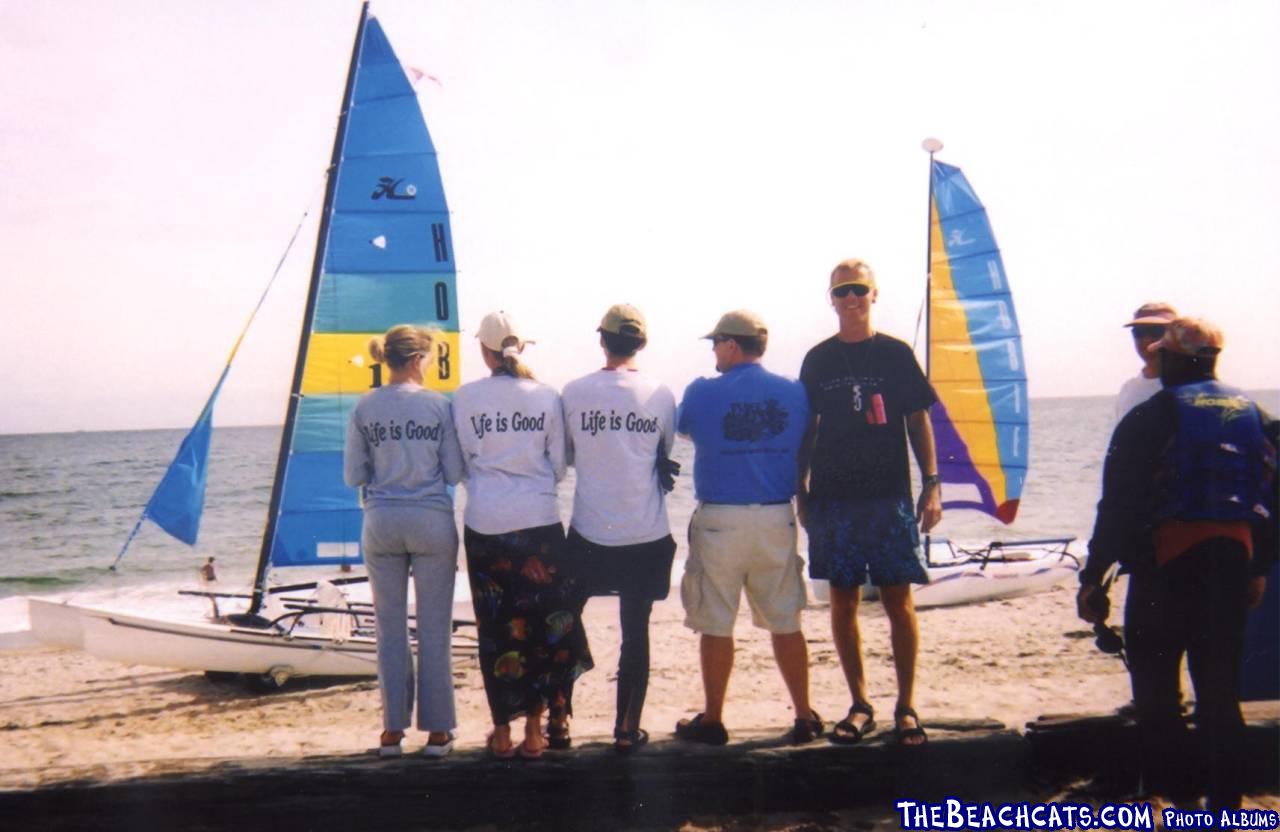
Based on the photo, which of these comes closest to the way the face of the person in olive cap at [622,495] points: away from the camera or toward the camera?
away from the camera

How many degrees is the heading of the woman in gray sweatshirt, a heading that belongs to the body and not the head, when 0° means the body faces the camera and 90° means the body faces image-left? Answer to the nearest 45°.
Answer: approximately 180°

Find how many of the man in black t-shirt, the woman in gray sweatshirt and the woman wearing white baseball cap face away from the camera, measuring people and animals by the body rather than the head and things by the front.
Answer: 2

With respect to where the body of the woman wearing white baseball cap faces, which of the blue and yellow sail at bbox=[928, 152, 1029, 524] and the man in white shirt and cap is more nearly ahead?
the blue and yellow sail

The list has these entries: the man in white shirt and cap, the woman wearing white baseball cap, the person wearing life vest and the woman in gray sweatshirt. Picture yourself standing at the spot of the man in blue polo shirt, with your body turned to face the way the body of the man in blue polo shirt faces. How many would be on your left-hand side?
2

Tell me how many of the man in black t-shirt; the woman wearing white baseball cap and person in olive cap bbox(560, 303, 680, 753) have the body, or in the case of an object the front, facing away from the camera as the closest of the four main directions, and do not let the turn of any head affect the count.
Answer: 2

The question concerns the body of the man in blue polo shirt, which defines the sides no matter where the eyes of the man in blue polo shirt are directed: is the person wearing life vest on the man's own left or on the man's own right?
on the man's own right

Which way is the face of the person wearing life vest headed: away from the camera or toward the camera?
away from the camera

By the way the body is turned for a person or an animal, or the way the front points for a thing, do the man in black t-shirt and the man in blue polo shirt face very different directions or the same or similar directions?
very different directions

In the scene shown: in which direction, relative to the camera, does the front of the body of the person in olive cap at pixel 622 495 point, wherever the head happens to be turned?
away from the camera

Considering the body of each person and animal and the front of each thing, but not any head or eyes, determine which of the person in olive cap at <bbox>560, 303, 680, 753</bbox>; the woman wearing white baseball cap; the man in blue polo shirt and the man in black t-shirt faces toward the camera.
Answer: the man in black t-shirt

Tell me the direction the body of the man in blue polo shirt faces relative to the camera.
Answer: away from the camera

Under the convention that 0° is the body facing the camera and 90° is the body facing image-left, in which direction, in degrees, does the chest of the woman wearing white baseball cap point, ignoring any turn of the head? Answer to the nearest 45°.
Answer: approximately 180°
